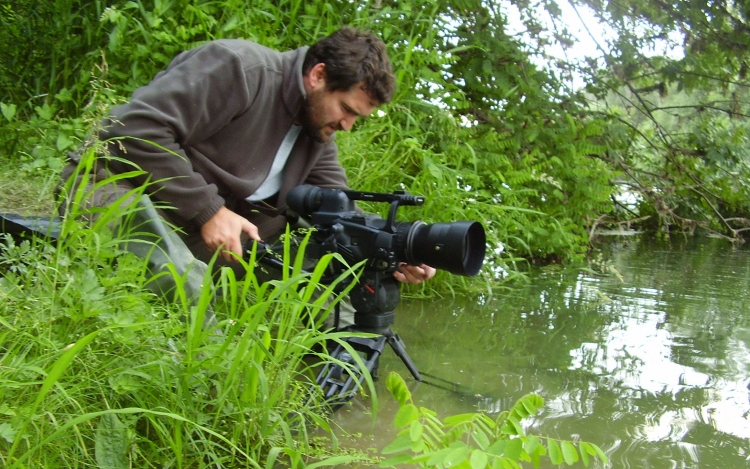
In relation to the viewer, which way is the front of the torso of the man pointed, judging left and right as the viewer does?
facing the viewer and to the right of the viewer

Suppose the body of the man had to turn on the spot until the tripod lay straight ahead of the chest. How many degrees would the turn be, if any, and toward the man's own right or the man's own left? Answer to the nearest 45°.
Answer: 0° — they already face it

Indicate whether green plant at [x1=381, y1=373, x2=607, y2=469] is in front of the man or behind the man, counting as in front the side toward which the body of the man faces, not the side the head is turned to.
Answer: in front
